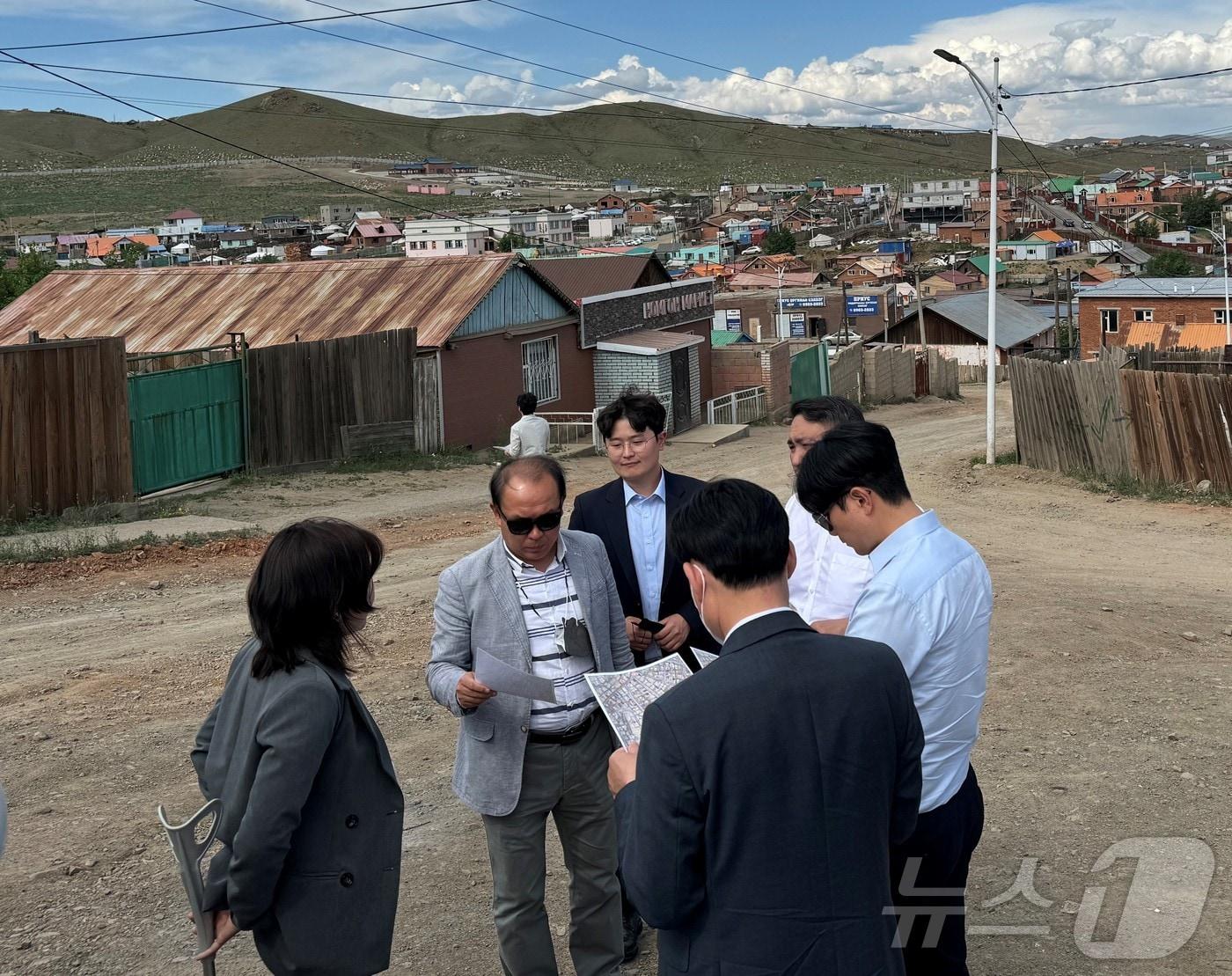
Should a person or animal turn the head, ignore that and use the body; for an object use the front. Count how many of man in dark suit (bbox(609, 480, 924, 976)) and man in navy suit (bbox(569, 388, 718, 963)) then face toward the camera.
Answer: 1

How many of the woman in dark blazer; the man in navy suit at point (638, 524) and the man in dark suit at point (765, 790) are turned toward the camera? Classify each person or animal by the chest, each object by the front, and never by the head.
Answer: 1

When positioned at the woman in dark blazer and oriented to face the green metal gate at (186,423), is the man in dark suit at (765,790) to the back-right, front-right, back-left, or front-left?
back-right

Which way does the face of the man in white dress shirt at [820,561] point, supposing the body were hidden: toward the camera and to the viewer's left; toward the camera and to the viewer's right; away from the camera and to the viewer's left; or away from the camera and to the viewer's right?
toward the camera and to the viewer's left

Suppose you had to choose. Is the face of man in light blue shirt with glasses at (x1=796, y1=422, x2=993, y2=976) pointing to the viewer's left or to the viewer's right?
to the viewer's left

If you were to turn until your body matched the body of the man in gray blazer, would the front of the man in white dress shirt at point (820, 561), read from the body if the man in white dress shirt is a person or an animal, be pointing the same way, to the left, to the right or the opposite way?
to the right

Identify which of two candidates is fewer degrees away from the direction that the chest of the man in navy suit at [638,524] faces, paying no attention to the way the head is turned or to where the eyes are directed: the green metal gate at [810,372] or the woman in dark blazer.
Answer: the woman in dark blazer

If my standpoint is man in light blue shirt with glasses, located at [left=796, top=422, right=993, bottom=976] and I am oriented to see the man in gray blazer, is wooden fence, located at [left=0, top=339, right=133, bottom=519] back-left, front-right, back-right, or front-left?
front-right

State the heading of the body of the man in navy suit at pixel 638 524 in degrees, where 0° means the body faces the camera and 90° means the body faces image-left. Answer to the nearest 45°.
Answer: approximately 0°

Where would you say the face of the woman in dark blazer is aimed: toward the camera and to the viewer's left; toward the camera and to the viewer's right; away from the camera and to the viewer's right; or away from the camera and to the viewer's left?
away from the camera and to the viewer's right

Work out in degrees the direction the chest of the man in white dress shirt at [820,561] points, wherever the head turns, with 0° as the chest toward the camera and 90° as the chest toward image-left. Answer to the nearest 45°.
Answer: approximately 45°

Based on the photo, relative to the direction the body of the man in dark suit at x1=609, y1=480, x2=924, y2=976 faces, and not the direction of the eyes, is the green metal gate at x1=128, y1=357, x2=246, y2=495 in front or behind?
in front
